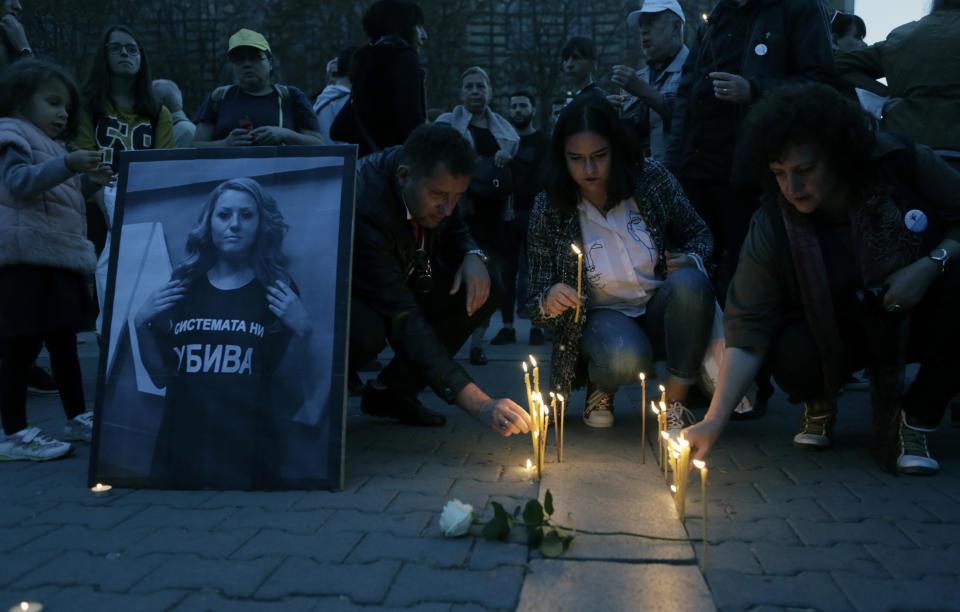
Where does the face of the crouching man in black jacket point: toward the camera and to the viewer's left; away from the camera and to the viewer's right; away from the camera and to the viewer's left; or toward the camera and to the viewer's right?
toward the camera and to the viewer's right

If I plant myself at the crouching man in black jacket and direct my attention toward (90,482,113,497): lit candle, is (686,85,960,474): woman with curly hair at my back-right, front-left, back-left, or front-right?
back-left

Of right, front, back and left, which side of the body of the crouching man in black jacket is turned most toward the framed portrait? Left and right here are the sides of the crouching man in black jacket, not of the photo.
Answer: right

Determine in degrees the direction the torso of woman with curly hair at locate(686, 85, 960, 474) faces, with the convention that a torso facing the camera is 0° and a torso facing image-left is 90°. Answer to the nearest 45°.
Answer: approximately 45°

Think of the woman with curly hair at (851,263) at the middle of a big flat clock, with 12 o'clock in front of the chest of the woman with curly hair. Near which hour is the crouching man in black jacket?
The crouching man in black jacket is roughly at 1 o'clock from the woman with curly hair.

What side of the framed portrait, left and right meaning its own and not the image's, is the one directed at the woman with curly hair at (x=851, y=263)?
left

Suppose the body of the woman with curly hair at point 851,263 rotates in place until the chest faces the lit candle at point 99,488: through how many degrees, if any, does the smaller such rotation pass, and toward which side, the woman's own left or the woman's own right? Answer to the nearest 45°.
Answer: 0° — they already face it

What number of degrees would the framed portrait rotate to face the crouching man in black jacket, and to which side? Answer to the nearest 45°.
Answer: approximately 90° to its left

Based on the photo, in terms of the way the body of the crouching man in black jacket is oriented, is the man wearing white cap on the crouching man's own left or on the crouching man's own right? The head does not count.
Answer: on the crouching man's own left
